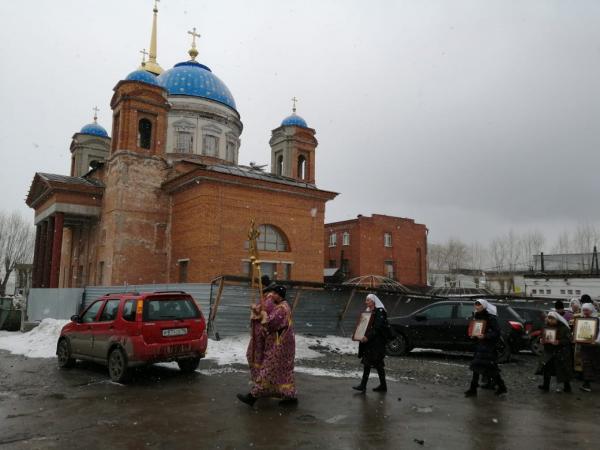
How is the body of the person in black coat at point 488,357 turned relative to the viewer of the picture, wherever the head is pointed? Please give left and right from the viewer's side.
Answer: facing to the left of the viewer

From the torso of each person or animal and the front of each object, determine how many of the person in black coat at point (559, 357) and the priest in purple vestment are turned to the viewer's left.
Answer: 2

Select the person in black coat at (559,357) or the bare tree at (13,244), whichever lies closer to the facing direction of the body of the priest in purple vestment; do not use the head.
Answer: the bare tree

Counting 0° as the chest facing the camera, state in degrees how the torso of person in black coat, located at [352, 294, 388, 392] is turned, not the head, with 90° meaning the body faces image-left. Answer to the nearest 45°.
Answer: approximately 90°

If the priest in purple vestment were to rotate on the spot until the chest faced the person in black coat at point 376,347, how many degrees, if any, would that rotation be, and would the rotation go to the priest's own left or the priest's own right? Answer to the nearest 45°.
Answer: approximately 135° to the priest's own right

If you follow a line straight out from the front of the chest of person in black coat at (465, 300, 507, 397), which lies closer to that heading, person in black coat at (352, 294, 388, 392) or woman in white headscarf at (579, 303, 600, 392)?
the person in black coat

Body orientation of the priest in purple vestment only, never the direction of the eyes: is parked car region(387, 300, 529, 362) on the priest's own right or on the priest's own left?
on the priest's own right

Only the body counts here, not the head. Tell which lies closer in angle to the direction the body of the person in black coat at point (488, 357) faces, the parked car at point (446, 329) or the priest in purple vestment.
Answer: the priest in purple vestment

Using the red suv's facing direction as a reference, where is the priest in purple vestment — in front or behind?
behind

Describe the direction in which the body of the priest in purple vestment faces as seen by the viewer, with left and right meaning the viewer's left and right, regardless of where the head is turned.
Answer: facing to the left of the viewer

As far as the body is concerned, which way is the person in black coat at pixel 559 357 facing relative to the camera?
to the viewer's left

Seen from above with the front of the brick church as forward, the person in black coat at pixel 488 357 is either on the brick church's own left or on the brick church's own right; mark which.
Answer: on the brick church's own left
